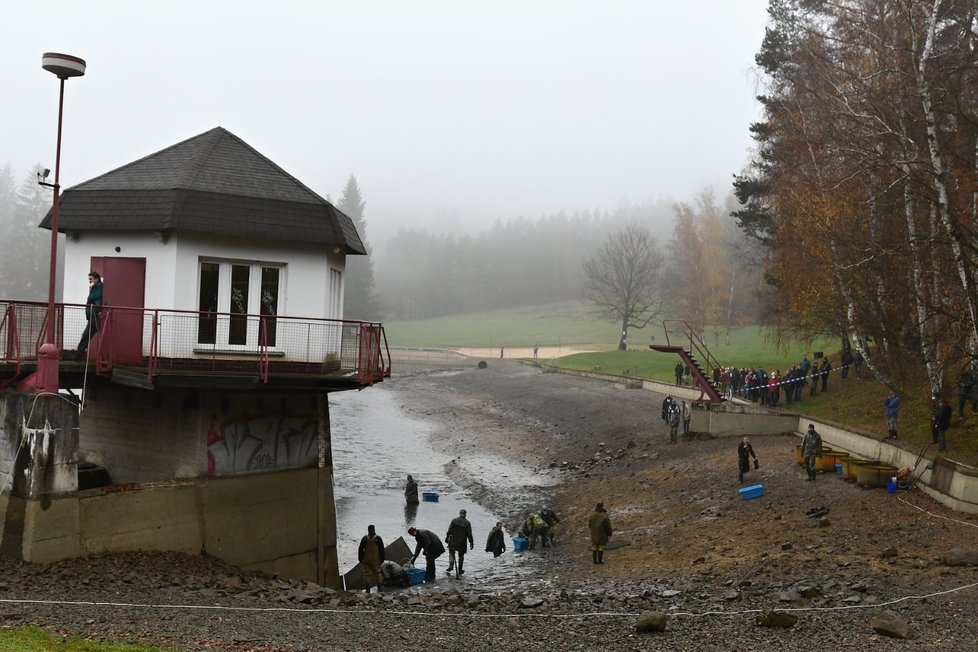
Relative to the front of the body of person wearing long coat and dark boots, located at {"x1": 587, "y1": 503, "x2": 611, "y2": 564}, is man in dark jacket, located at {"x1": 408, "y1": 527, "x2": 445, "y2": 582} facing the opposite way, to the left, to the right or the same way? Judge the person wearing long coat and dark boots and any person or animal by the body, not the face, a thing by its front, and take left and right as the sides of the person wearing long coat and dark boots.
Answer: to the left

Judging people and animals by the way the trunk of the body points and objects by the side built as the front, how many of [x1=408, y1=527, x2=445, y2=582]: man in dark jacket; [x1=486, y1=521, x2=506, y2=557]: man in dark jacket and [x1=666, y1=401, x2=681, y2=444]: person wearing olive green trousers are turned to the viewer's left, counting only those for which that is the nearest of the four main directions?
1
